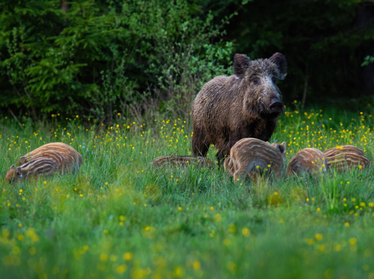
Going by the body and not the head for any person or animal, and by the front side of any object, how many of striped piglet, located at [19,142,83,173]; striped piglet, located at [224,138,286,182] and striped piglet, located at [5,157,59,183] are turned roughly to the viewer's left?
2

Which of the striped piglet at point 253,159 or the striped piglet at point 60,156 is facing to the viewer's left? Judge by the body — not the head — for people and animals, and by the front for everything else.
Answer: the striped piglet at point 60,156

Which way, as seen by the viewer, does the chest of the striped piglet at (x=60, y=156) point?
to the viewer's left

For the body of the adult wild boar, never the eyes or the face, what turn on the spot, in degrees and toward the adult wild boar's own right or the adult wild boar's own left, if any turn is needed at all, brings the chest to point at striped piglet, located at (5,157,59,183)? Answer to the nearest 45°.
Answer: approximately 90° to the adult wild boar's own right

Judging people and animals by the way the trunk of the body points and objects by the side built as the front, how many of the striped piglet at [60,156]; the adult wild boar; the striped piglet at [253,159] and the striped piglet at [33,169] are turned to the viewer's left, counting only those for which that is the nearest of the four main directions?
2

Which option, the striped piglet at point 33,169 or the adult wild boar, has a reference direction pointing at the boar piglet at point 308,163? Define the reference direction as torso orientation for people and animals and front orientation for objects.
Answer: the adult wild boar

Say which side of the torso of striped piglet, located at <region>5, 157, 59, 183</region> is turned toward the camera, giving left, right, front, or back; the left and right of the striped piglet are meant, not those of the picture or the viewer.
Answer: left

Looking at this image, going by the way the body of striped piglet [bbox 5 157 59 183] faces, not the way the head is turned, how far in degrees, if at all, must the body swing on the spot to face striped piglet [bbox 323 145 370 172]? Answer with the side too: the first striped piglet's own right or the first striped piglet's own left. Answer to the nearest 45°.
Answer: approximately 180°

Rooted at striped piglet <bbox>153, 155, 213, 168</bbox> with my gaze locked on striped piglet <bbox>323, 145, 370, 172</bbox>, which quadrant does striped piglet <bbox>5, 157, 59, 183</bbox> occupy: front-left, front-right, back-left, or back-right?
back-right
